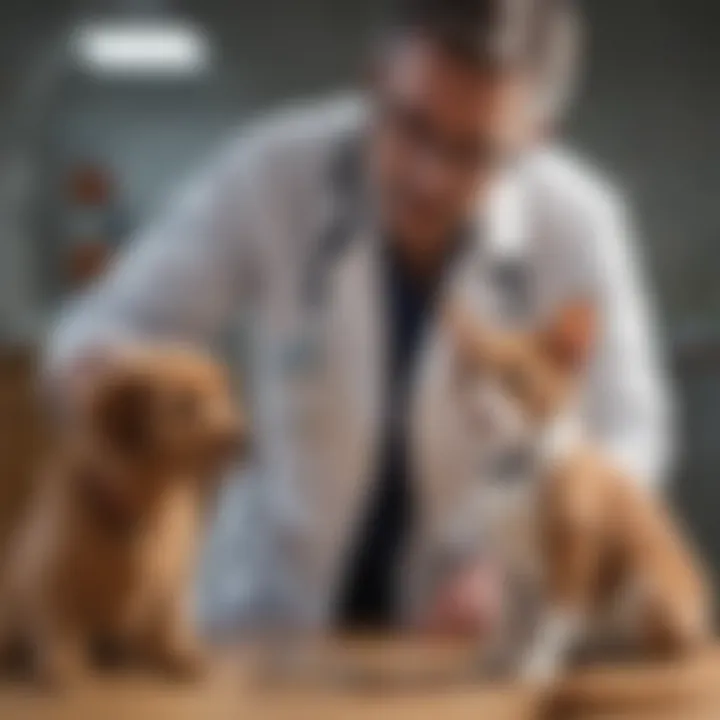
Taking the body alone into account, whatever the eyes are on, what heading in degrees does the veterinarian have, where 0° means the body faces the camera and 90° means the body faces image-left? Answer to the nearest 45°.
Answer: approximately 0°
